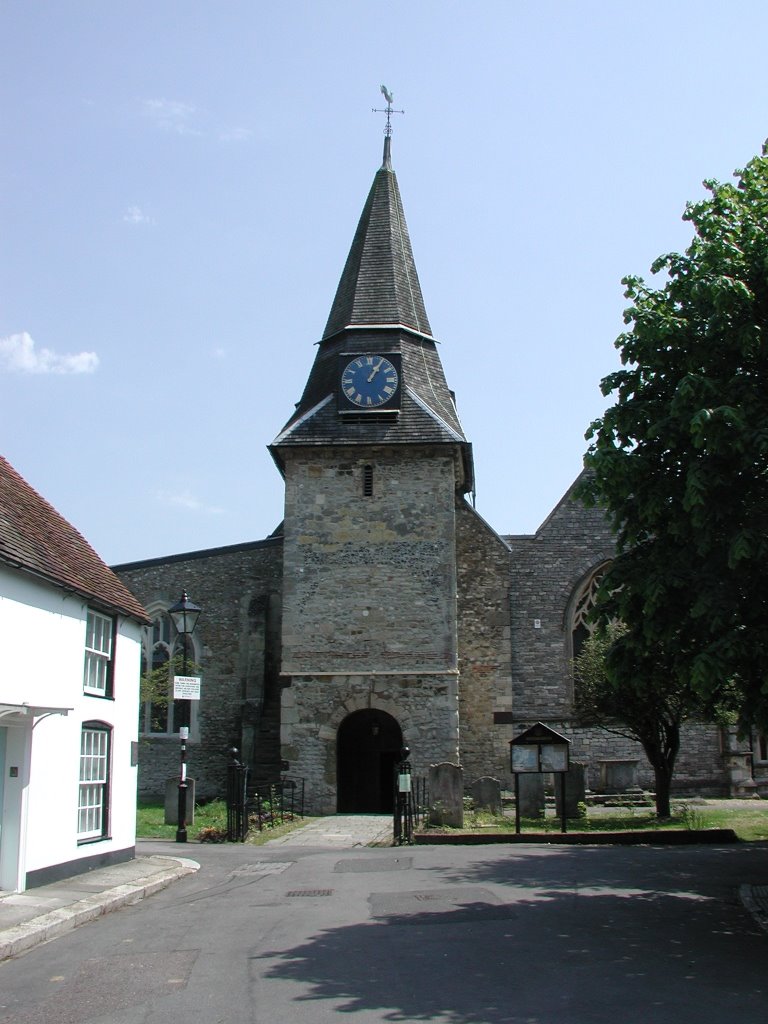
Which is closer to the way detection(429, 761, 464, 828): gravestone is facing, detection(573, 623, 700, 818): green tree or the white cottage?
the white cottage

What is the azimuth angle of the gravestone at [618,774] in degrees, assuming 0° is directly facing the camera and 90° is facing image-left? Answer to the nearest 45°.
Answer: approximately 0°

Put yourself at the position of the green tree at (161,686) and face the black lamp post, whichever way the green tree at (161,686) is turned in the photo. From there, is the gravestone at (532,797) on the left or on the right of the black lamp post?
left

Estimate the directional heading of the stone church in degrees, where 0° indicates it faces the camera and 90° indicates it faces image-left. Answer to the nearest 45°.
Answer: approximately 0°

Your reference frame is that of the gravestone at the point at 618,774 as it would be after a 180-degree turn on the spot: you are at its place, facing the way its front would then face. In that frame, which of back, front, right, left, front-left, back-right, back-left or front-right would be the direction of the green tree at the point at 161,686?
left

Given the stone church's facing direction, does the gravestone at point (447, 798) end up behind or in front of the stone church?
in front

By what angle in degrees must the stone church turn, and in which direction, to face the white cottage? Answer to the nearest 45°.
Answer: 0° — it already faces it

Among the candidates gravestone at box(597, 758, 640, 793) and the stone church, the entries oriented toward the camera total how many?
2

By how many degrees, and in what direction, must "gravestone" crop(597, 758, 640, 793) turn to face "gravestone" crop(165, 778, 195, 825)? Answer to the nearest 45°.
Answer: approximately 45° to its right
